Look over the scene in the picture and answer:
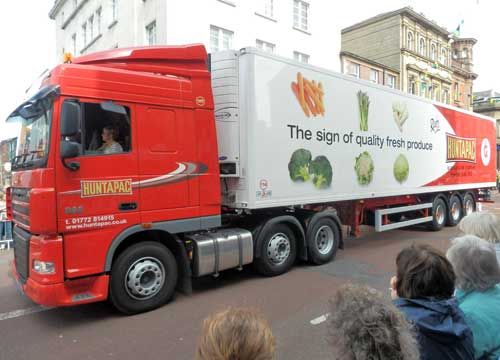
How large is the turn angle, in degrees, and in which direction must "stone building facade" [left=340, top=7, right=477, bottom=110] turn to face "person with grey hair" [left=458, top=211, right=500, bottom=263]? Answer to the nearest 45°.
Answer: approximately 45° to its right

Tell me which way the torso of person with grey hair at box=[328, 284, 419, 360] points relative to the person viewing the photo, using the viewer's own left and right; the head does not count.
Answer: facing away from the viewer

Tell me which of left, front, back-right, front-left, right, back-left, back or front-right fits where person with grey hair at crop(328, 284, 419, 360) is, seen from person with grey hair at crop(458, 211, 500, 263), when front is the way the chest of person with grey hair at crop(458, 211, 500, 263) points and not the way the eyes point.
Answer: back-left

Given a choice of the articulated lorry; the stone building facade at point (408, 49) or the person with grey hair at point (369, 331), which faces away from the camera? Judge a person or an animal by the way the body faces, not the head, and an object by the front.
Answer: the person with grey hair

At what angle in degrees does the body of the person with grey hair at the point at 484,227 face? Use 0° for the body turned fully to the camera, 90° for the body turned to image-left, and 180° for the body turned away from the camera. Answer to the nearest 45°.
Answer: approximately 135°

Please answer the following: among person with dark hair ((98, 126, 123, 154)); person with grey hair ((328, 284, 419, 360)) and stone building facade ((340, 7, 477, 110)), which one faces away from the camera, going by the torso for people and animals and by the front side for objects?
the person with grey hair

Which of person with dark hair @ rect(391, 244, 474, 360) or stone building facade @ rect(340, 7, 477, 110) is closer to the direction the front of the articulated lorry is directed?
the person with dark hair

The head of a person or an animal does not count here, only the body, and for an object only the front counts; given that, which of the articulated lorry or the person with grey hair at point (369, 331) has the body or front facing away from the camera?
the person with grey hair

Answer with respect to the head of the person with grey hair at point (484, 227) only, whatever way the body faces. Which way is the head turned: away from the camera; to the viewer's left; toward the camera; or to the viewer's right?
away from the camera
